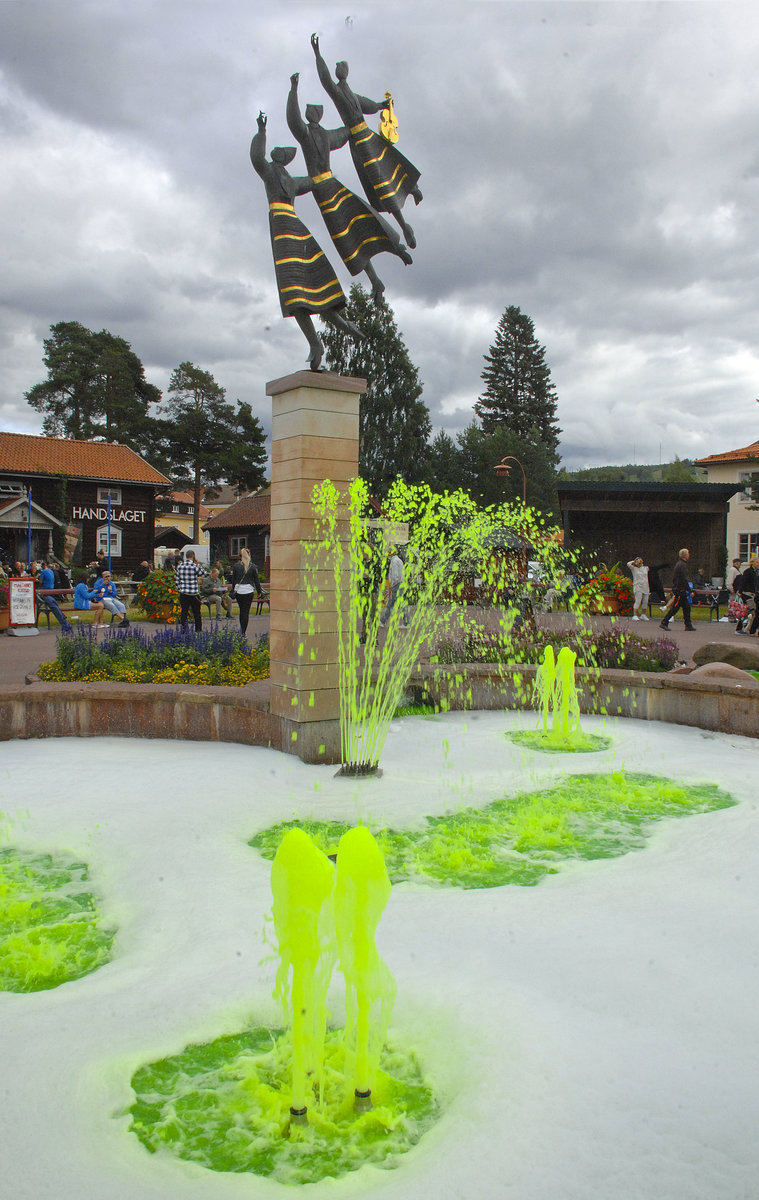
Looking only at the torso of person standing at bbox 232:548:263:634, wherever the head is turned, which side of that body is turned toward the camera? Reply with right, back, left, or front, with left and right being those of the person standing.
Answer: back

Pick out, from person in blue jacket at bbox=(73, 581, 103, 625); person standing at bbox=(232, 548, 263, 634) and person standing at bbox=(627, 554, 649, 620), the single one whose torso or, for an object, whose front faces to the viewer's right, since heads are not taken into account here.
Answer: the person in blue jacket

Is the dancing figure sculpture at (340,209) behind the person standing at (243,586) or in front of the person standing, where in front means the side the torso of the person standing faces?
behind

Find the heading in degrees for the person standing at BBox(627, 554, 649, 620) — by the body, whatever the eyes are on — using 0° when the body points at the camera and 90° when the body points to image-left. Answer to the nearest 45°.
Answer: approximately 0°

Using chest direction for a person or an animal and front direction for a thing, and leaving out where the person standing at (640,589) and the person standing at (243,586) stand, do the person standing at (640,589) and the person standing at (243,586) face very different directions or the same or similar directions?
very different directions

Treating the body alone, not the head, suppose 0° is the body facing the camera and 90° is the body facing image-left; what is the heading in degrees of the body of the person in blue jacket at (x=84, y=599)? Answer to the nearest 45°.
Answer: approximately 270°

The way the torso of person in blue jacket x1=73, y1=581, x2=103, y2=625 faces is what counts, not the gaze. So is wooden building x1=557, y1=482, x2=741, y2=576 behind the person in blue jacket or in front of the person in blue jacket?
in front
